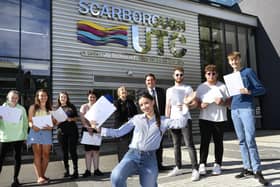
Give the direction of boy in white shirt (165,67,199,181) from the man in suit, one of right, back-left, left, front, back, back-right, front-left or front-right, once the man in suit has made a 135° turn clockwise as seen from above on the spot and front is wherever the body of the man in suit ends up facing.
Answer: back

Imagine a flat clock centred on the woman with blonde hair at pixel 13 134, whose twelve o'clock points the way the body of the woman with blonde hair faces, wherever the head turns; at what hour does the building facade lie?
The building facade is roughly at 7 o'clock from the woman with blonde hair.

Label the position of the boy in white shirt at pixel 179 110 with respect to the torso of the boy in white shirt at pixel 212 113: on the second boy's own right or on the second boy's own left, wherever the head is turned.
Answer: on the second boy's own right

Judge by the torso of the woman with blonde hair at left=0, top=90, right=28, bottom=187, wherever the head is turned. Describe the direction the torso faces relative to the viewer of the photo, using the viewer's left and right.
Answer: facing the viewer

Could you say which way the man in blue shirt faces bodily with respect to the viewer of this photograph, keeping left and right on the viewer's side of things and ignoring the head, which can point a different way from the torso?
facing the viewer and to the left of the viewer

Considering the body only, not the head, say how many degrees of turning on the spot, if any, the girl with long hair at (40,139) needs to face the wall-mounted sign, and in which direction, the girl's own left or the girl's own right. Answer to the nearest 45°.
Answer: approximately 135° to the girl's own left

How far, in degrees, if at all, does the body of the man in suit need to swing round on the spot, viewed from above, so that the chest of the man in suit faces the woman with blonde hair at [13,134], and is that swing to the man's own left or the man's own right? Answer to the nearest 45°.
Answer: approximately 90° to the man's own right

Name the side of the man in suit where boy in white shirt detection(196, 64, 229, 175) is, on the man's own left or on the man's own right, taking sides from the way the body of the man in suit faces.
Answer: on the man's own left

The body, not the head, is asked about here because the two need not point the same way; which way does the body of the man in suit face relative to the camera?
toward the camera

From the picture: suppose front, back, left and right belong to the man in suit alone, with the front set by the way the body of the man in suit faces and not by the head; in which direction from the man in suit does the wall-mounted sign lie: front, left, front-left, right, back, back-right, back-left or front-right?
back

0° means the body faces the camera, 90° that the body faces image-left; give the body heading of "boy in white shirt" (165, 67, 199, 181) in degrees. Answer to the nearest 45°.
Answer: approximately 0°

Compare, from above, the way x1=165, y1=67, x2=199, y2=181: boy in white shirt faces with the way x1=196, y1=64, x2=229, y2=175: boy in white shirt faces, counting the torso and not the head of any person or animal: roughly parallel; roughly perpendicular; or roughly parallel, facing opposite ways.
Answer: roughly parallel

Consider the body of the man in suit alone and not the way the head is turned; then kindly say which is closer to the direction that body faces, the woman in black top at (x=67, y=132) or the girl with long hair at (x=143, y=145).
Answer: the girl with long hair

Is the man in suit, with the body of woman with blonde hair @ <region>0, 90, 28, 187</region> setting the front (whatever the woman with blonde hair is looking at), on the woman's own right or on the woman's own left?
on the woman's own left

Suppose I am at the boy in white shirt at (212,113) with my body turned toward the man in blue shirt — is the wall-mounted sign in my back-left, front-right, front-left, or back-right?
back-left

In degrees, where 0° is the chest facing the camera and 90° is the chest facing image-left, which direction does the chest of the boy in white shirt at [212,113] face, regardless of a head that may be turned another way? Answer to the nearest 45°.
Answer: approximately 0°

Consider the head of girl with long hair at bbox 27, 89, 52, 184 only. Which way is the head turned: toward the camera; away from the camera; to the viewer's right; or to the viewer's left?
toward the camera
